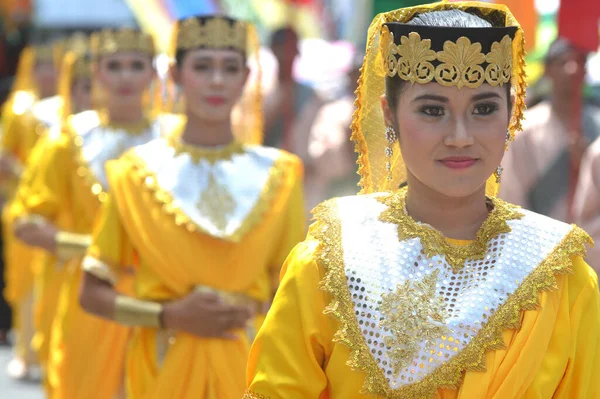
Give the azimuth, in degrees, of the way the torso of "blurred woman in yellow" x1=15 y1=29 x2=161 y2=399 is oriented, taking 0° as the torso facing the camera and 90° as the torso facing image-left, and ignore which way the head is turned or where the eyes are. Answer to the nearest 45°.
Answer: approximately 0°

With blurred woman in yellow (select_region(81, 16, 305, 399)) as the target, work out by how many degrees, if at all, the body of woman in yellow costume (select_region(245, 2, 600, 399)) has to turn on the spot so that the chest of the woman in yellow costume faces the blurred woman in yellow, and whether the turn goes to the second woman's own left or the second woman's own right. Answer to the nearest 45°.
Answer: approximately 135° to the second woman's own right

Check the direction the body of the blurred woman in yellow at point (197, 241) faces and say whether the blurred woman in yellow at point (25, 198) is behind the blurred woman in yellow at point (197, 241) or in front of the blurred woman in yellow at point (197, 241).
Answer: behind

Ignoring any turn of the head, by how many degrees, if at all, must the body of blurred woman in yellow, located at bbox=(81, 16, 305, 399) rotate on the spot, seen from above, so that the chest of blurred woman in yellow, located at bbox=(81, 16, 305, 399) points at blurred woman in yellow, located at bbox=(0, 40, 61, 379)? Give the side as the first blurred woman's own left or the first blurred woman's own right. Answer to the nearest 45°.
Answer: approximately 180°

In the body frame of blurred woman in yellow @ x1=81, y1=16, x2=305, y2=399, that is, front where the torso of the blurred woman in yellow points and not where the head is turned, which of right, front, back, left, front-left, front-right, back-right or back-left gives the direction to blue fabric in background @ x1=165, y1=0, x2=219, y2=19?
back

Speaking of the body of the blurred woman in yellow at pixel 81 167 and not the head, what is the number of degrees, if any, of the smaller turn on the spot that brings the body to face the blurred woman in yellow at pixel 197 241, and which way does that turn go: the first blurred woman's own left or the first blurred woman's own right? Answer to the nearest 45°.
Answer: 0° — they already face them

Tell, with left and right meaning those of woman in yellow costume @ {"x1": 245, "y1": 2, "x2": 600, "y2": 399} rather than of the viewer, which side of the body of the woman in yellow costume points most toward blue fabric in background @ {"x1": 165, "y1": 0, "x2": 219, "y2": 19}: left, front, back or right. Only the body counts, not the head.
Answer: back

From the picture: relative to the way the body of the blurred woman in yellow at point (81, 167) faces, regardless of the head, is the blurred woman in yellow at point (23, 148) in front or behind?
behind

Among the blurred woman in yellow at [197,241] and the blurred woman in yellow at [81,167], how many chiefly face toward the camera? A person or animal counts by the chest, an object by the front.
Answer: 2
